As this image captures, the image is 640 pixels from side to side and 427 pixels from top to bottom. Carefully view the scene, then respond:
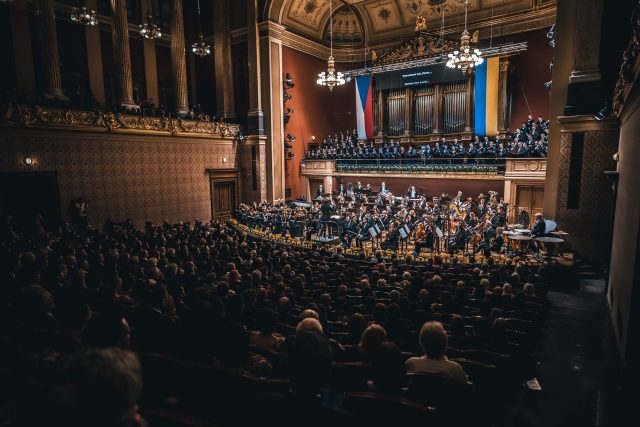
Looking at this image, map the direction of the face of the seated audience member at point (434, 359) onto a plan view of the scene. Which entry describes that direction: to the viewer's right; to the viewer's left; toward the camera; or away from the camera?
away from the camera

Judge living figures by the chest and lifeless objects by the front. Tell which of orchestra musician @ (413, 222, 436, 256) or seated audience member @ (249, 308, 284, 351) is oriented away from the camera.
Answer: the seated audience member

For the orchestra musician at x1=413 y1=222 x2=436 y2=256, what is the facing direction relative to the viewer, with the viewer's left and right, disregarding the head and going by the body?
facing to the left of the viewer

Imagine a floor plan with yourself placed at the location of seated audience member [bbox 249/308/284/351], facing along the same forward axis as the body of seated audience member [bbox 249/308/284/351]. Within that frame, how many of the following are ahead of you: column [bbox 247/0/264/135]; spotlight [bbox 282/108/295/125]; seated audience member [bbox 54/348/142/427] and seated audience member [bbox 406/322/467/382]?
2

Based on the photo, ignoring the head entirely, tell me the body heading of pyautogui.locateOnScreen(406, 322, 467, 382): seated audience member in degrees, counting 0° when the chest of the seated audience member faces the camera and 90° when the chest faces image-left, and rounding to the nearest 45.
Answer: approximately 180°

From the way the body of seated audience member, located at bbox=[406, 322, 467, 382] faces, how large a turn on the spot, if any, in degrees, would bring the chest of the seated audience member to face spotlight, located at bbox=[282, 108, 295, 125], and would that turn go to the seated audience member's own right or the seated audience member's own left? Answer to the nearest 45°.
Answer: approximately 45° to the seated audience member's own left

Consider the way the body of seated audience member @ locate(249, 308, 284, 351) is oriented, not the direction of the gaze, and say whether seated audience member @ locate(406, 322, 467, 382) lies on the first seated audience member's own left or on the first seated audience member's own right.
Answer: on the first seated audience member's own right

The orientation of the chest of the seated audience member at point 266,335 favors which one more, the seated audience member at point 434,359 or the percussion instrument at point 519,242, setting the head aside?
the percussion instrument

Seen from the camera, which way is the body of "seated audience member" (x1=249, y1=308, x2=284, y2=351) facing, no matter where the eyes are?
away from the camera
